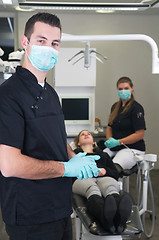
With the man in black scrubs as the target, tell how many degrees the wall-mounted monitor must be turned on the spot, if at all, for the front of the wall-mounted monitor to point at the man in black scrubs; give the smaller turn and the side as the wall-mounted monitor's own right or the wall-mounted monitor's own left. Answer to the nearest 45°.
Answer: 0° — it already faces them

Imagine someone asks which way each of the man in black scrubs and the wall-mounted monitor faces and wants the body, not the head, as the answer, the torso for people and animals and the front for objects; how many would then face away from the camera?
0

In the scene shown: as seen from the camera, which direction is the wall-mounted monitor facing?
toward the camera

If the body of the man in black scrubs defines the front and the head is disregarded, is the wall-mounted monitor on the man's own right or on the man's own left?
on the man's own left

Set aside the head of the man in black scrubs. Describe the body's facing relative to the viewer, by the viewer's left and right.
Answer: facing the viewer and to the right of the viewer
